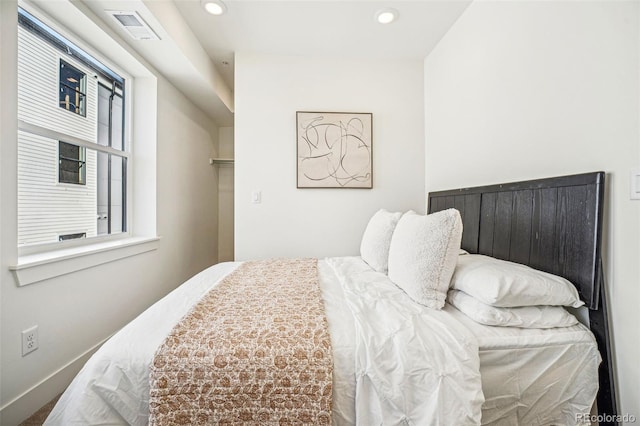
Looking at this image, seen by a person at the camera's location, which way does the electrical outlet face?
facing the viewer and to the right of the viewer

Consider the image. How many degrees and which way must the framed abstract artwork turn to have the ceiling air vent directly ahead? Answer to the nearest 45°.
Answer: approximately 45° to its right

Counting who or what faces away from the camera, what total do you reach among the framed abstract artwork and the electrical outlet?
0

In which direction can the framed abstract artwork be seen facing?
toward the camera

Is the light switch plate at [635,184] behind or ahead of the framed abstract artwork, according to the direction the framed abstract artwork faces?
ahead

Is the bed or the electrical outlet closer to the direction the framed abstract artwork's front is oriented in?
the bed

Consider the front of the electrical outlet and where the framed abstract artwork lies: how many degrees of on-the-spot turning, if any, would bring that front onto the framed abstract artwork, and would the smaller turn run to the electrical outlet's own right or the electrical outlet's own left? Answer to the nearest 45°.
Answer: approximately 45° to the electrical outlet's own left

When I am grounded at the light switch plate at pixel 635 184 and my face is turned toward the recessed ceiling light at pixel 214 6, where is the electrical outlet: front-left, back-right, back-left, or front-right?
front-left

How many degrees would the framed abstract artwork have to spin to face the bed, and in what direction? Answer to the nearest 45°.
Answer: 0° — it already faces it

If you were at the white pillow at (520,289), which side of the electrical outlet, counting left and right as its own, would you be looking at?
front

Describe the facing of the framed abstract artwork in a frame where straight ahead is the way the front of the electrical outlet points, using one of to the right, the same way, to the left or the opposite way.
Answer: to the right
